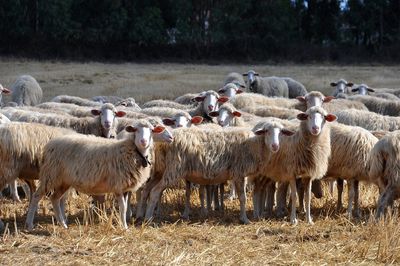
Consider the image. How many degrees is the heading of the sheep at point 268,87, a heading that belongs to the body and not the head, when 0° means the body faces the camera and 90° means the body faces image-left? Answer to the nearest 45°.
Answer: approximately 90°

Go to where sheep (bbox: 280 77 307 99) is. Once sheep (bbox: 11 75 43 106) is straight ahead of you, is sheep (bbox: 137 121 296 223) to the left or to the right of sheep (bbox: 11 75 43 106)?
left

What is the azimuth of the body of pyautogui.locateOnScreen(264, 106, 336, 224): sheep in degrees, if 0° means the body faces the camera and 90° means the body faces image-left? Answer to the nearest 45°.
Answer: approximately 315°

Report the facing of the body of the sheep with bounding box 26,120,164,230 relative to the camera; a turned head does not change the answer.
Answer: to the viewer's right

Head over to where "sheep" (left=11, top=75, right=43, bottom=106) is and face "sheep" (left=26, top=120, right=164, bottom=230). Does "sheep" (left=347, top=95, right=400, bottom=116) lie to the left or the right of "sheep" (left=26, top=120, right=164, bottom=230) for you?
left
